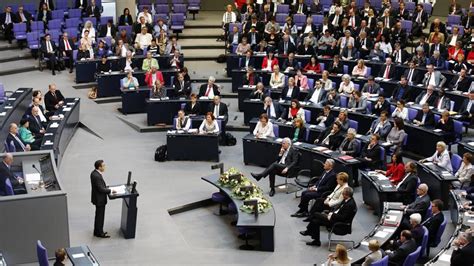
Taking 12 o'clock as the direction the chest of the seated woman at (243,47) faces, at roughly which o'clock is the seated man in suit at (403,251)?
The seated man in suit is roughly at 10 o'clock from the seated woman.

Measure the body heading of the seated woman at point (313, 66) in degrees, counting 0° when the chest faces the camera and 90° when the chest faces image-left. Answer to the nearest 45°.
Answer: approximately 45°

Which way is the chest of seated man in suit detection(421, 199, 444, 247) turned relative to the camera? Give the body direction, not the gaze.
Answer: to the viewer's left

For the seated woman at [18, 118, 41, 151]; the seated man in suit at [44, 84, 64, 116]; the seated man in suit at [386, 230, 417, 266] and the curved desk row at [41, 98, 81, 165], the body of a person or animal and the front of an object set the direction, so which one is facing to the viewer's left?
the seated man in suit at [386, 230, 417, 266]

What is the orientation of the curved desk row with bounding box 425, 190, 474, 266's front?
to the viewer's left

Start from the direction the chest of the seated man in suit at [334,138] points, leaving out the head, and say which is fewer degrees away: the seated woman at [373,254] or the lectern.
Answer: the lectern

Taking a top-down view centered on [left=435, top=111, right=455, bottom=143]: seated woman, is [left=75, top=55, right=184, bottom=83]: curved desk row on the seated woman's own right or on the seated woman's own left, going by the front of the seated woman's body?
on the seated woman's own right

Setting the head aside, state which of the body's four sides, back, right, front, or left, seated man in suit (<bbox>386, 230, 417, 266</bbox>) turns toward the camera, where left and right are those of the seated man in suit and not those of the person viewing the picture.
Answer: left

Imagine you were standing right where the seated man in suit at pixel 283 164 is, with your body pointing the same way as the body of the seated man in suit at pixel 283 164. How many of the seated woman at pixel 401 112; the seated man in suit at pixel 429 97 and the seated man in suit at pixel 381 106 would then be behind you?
3

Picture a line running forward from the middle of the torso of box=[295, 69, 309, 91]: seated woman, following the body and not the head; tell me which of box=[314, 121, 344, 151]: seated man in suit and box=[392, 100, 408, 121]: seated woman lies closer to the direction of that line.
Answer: the seated man in suit

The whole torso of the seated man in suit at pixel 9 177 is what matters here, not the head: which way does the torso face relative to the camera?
to the viewer's right

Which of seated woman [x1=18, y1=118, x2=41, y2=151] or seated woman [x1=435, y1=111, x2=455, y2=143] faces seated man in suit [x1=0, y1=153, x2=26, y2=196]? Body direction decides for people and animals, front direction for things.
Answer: seated woman [x1=435, y1=111, x2=455, y2=143]

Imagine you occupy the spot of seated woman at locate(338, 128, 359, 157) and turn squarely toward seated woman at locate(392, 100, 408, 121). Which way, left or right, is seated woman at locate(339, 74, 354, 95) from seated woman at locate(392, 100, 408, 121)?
left

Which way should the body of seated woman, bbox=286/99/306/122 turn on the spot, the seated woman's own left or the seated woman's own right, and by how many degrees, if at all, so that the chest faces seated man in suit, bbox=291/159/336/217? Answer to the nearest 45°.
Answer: approximately 45° to the seated woman's own left
